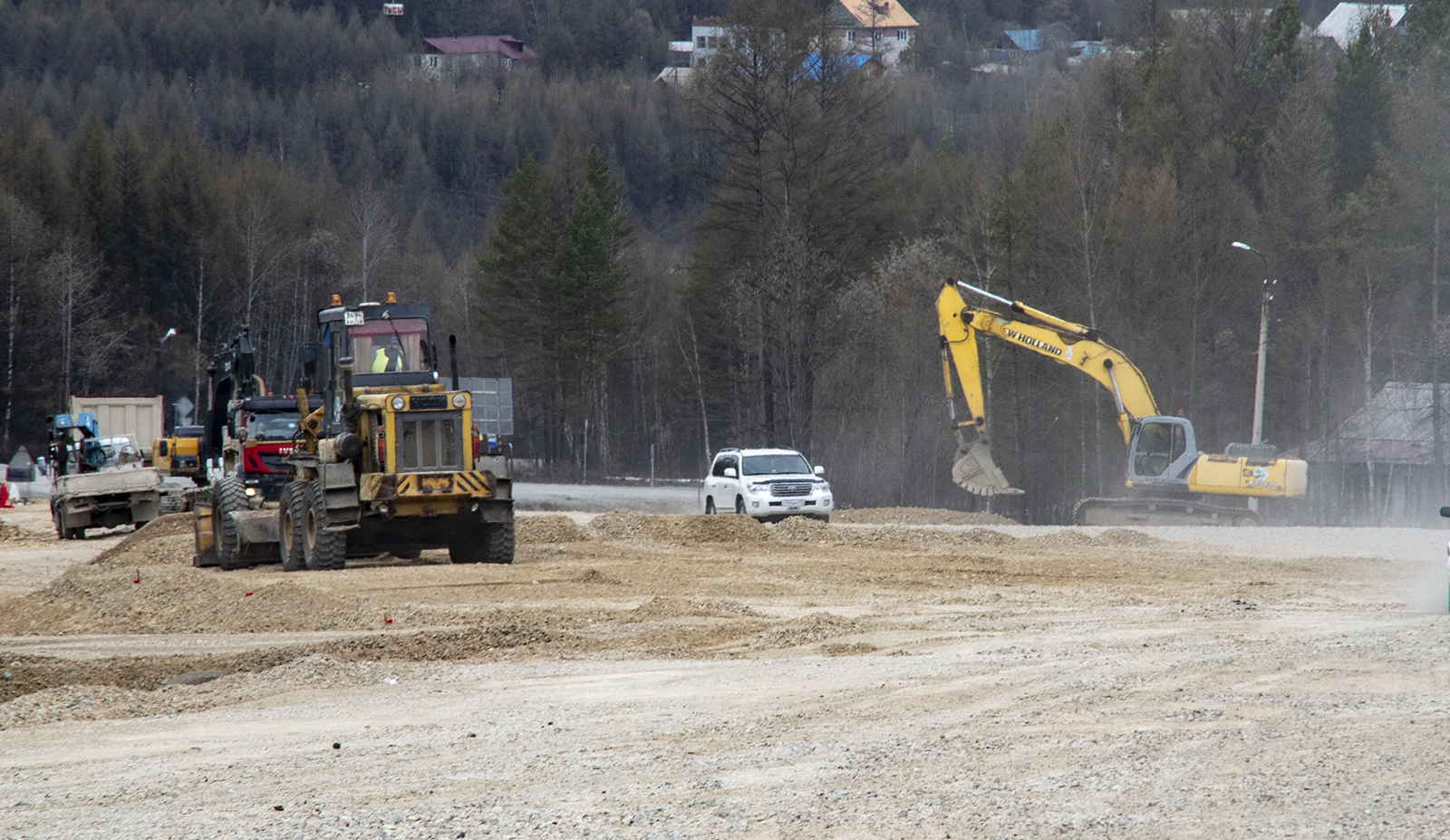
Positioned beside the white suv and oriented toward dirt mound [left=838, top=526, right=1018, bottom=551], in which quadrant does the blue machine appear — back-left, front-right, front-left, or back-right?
back-right

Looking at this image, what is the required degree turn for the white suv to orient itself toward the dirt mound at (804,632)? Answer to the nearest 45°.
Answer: approximately 45° to its right

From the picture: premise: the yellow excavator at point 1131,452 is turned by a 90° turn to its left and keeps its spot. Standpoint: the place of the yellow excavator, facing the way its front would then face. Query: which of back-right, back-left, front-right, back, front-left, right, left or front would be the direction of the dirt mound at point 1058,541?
front

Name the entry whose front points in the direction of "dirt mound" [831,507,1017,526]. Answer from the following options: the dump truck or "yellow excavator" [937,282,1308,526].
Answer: the yellow excavator

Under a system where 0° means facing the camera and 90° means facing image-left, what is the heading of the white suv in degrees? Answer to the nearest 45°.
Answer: approximately 315°

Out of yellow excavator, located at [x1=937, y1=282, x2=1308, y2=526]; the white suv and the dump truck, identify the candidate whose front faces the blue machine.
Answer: the yellow excavator

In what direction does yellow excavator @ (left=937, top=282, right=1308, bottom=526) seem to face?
to the viewer's left

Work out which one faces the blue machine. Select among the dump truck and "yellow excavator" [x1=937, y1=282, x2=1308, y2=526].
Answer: the yellow excavator

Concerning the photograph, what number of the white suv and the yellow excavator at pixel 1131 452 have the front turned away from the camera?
0
